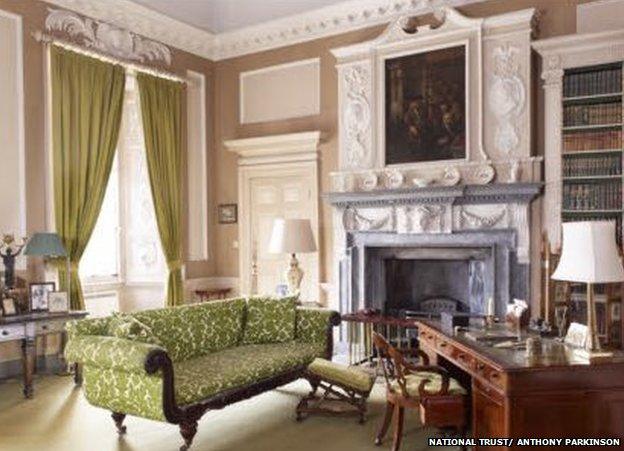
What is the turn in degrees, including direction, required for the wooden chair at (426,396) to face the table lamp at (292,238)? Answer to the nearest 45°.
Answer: approximately 90° to its left

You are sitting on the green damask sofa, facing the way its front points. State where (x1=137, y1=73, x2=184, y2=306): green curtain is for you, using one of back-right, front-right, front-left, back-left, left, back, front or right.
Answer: back-left

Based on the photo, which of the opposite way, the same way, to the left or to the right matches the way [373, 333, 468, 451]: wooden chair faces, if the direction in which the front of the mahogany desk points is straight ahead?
the opposite way

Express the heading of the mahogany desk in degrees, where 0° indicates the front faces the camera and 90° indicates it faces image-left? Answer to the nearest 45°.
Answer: approximately 45°

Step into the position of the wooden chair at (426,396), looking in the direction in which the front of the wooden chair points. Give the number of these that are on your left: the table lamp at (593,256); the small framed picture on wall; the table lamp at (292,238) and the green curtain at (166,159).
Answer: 3

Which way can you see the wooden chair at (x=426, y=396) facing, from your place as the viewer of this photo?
facing away from the viewer and to the right of the viewer

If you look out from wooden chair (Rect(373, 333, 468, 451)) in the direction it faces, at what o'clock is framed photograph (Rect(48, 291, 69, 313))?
The framed photograph is roughly at 8 o'clock from the wooden chair.

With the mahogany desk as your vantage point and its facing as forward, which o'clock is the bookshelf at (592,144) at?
The bookshelf is roughly at 5 o'clock from the mahogany desk.

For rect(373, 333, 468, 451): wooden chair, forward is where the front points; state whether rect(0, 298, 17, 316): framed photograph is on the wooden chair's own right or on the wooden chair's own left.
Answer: on the wooden chair's own left
